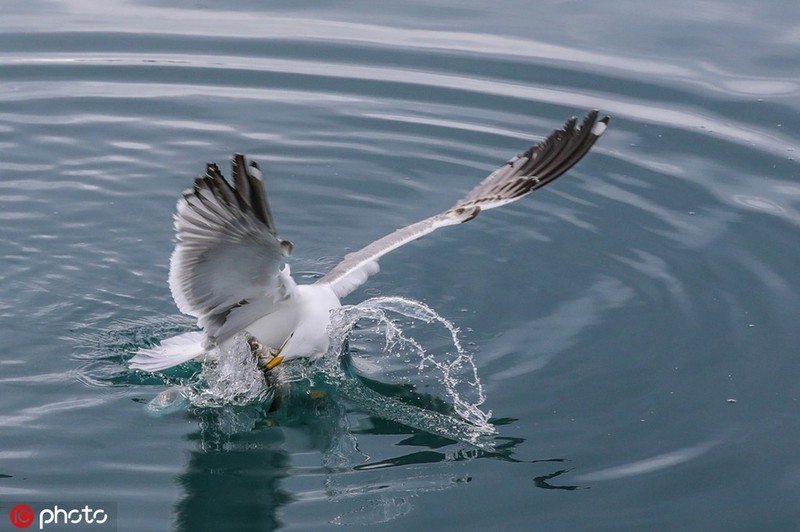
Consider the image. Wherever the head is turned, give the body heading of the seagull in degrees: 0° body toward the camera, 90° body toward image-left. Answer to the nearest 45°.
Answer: approximately 315°
